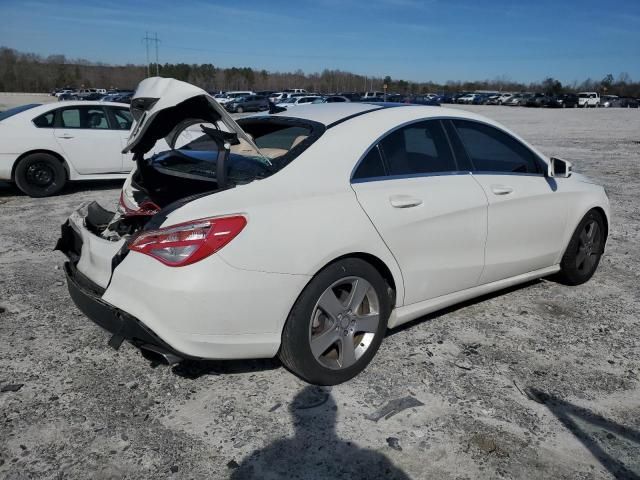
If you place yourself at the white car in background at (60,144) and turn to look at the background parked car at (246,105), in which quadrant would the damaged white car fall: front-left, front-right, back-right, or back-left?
back-right

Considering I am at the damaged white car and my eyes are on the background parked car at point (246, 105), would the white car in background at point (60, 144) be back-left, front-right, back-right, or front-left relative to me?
front-left

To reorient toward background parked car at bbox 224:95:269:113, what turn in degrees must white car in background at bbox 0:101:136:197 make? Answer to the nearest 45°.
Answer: approximately 90° to its left

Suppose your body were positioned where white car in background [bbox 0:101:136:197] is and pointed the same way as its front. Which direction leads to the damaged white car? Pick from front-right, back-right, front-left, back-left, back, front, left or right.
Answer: right

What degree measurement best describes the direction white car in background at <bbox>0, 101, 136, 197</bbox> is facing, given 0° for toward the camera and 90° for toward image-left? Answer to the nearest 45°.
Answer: approximately 270°

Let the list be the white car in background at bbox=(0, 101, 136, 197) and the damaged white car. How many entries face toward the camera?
0

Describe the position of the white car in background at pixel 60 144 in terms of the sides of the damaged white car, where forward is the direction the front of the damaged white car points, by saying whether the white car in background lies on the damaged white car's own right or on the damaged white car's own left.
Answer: on the damaged white car's own left

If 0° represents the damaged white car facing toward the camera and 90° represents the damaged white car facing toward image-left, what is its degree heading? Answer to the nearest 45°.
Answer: approximately 225°

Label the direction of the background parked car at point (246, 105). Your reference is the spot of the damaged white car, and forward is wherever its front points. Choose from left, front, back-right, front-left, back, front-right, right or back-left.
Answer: front-left

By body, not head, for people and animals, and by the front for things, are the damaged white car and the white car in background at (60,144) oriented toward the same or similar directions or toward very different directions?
same or similar directions
